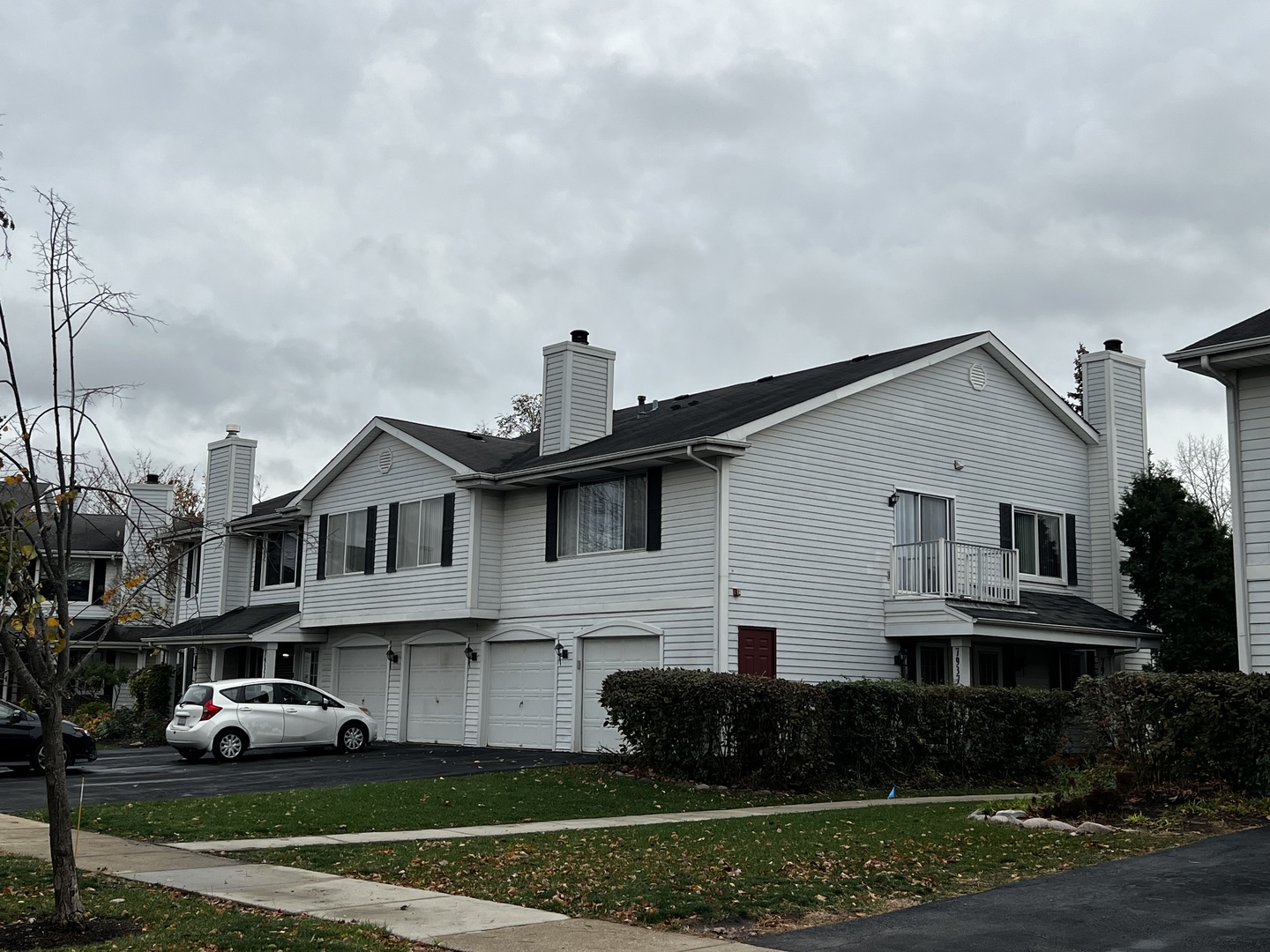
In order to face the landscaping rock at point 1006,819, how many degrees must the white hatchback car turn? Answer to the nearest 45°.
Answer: approximately 90° to its right

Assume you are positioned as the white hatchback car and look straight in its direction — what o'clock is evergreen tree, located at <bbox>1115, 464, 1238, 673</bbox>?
The evergreen tree is roughly at 2 o'clock from the white hatchback car.

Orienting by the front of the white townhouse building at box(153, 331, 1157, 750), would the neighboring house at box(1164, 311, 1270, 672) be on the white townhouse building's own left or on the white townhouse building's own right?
on the white townhouse building's own left

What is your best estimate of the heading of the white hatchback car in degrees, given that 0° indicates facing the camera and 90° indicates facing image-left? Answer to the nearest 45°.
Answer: approximately 225°

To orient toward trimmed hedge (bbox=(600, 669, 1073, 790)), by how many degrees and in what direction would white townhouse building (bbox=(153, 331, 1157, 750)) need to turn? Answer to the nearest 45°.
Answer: approximately 45° to its left
